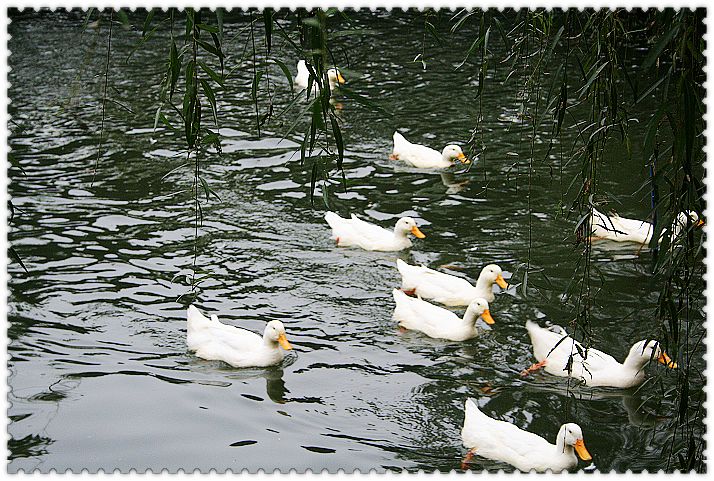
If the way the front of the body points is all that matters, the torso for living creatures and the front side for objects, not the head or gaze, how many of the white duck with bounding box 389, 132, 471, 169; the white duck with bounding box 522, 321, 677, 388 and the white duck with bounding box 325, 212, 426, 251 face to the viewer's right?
3

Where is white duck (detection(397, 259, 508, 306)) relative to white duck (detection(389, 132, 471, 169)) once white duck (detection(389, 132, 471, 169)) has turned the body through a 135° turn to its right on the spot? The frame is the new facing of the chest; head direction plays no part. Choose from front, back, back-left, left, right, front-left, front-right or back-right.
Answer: front-left

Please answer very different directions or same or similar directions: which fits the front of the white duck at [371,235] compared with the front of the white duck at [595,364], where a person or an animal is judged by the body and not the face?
same or similar directions

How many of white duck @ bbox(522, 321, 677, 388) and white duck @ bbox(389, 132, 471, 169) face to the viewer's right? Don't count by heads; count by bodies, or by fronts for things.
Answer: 2

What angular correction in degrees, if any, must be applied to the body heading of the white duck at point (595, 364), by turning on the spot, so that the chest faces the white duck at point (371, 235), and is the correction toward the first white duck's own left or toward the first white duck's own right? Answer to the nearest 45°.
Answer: approximately 135° to the first white duck's own left

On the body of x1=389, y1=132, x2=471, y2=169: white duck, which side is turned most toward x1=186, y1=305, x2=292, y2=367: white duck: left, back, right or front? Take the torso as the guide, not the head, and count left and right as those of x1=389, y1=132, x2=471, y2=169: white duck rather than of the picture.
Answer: right

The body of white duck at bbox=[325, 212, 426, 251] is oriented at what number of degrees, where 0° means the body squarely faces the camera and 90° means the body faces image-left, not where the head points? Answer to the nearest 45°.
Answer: approximately 270°

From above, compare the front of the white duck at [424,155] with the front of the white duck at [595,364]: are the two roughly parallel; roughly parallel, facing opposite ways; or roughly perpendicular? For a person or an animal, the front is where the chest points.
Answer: roughly parallel

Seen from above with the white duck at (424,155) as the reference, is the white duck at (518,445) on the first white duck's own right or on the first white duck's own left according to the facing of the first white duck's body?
on the first white duck's own right

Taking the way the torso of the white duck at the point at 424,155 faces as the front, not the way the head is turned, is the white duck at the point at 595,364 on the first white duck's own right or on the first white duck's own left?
on the first white duck's own right

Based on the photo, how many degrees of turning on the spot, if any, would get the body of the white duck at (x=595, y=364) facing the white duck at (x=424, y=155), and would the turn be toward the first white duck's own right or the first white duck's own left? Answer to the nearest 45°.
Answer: approximately 135° to the first white duck's own left

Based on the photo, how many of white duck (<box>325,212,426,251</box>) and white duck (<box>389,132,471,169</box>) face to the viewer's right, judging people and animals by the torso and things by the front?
2

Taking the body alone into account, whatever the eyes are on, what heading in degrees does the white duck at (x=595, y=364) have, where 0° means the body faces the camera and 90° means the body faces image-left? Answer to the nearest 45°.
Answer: approximately 270°

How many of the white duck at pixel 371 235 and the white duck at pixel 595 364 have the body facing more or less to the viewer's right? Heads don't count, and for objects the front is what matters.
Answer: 2

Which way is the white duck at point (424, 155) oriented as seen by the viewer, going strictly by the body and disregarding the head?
to the viewer's right

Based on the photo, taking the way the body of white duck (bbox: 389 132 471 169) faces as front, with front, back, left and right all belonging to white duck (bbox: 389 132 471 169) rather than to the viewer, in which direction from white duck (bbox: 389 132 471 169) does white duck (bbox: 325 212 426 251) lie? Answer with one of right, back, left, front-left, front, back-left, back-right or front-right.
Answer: right
